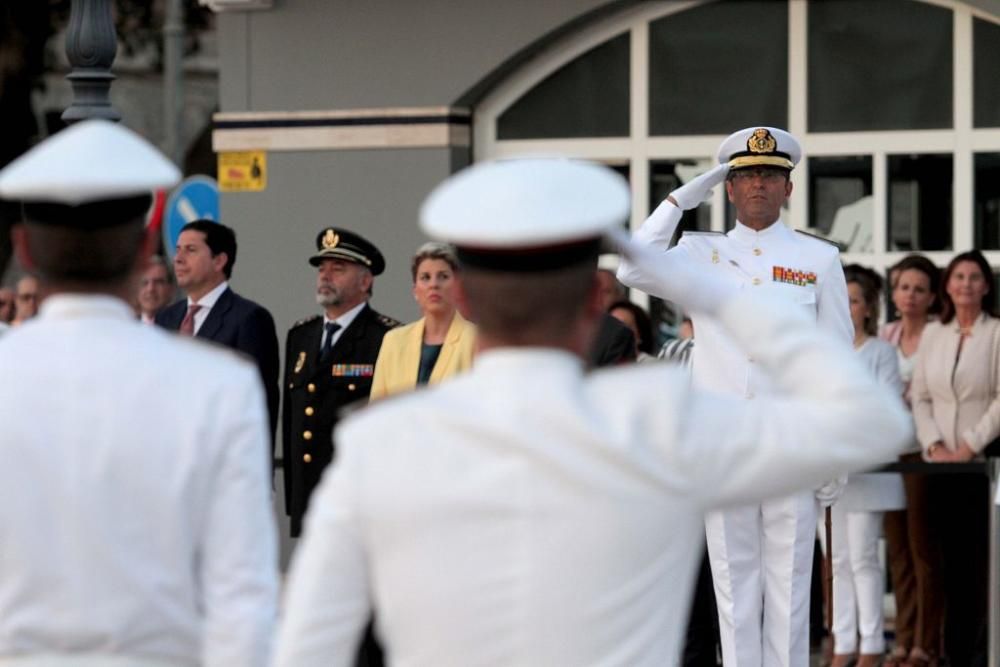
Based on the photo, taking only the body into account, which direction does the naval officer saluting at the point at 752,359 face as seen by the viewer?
toward the camera

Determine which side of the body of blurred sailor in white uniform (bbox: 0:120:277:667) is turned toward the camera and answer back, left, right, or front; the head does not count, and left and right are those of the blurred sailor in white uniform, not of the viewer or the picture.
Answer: back

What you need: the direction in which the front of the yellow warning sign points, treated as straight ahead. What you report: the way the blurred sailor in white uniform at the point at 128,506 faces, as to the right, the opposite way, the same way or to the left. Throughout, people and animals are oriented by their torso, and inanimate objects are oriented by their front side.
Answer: the opposite way

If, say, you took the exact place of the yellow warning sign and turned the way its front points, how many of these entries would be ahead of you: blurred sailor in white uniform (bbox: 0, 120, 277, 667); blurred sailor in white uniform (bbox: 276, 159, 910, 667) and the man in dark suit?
3

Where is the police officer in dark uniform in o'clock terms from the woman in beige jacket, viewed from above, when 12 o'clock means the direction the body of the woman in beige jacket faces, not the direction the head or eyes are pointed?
The police officer in dark uniform is roughly at 2 o'clock from the woman in beige jacket.

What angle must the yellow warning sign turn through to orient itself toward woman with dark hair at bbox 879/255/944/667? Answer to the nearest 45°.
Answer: approximately 45° to its left

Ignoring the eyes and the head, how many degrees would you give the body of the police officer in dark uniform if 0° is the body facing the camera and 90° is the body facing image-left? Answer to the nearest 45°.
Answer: approximately 45°

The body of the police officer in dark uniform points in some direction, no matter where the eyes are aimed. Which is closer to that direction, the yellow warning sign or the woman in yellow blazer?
the woman in yellow blazer

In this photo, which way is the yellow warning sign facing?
toward the camera

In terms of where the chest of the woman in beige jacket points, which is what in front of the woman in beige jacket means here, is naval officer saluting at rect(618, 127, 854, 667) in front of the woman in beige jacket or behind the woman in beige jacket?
in front

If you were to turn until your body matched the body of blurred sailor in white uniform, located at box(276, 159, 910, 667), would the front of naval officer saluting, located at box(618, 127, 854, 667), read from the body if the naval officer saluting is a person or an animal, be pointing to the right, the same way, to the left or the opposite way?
the opposite way

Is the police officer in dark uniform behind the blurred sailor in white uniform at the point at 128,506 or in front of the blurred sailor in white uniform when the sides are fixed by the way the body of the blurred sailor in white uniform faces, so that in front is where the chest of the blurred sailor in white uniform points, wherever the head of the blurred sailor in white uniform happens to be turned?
in front

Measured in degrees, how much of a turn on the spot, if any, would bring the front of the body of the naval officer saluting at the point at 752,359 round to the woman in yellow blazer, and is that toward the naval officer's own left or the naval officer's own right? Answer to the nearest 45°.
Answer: approximately 90° to the naval officer's own right

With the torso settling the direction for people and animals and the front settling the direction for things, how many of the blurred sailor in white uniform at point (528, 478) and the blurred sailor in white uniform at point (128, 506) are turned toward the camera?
0
